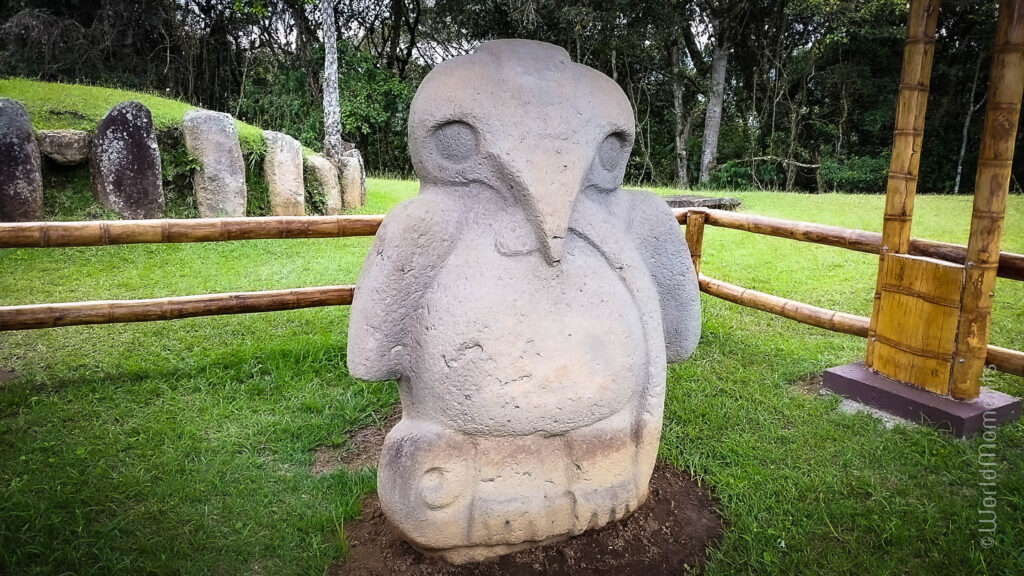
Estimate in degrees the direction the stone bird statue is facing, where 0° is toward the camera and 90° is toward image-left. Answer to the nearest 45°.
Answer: approximately 315°

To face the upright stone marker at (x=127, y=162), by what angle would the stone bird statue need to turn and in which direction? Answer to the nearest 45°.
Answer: approximately 180°

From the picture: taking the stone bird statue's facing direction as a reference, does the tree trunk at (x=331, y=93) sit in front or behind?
behind

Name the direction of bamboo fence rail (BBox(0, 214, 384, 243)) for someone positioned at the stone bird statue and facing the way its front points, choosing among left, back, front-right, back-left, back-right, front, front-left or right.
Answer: back

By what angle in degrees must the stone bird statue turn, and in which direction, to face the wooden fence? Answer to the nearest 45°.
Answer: approximately 180°

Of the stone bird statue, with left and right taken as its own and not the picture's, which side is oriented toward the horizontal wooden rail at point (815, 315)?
left

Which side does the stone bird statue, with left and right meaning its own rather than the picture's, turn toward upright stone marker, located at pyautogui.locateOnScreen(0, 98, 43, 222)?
back

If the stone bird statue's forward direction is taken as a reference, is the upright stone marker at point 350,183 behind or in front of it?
behind

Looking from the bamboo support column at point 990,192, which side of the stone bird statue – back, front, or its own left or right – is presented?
left

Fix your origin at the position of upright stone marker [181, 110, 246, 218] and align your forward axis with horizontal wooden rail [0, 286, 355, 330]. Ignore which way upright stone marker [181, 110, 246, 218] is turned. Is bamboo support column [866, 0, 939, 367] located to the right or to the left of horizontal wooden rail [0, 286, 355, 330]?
left
